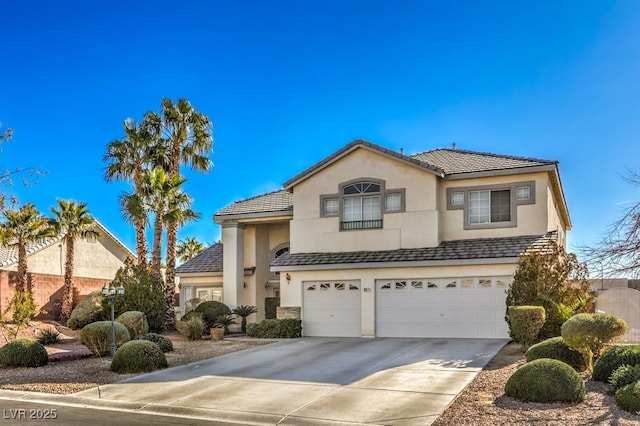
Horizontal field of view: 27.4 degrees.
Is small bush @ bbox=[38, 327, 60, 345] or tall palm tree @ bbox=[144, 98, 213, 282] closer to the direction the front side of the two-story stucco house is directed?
the small bush

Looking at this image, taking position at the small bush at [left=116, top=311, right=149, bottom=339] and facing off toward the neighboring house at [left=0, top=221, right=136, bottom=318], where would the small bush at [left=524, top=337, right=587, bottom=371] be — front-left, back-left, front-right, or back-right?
back-right

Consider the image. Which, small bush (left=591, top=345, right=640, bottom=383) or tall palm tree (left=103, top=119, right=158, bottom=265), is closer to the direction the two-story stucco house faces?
the small bush

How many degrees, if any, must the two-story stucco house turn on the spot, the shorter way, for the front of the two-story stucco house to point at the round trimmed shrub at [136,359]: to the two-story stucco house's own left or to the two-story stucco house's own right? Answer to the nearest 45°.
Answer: approximately 45° to the two-story stucco house's own right

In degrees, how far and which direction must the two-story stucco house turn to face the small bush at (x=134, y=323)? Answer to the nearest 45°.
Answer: approximately 90° to its right

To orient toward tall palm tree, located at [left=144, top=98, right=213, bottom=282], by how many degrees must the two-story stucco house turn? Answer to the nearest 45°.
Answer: approximately 135° to its right

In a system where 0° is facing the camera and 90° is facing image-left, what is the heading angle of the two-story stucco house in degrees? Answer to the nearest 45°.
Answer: approximately 0°
